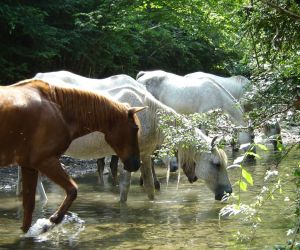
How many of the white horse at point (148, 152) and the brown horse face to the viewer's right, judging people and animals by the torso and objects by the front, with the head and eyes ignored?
2

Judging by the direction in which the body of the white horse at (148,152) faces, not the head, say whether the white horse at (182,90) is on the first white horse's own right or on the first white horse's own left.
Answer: on the first white horse's own left

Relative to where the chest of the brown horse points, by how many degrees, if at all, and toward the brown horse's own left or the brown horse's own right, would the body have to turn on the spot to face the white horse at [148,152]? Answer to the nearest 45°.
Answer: approximately 45° to the brown horse's own left

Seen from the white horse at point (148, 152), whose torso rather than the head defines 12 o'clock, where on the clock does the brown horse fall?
The brown horse is roughly at 4 o'clock from the white horse.

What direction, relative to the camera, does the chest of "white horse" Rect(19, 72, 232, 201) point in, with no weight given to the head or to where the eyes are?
to the viewer's right

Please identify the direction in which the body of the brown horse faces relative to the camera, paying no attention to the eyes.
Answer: to the viewer's right

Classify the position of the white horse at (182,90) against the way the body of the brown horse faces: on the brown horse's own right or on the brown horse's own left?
on the brown horse's own left

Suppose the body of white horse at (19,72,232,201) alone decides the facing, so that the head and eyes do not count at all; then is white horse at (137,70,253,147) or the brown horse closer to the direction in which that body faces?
the white horse
